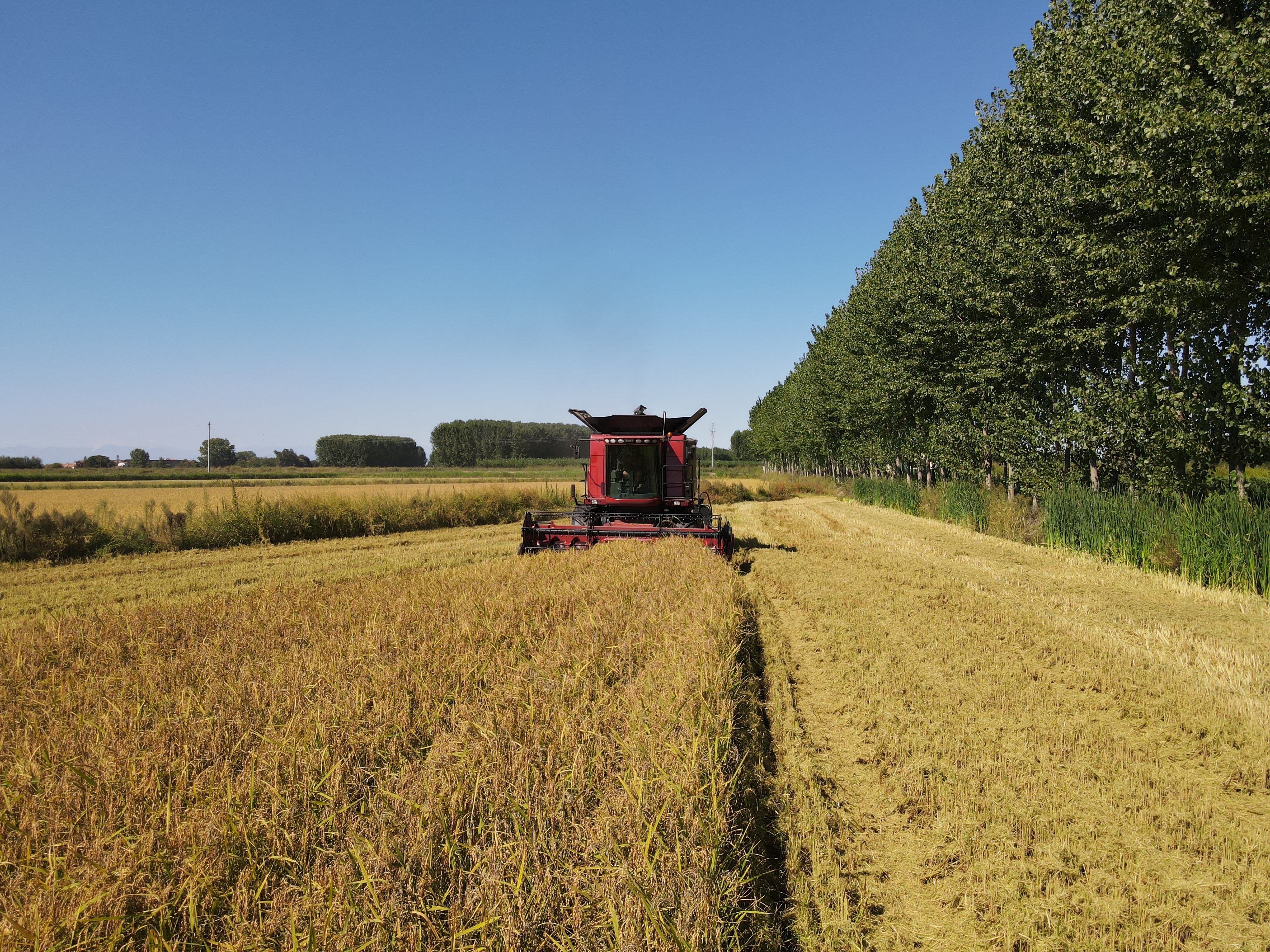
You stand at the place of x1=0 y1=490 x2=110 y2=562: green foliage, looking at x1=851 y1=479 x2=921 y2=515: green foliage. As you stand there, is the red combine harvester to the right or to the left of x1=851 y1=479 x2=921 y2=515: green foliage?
right

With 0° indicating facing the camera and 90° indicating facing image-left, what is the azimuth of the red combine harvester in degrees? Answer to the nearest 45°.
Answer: approximately 0°

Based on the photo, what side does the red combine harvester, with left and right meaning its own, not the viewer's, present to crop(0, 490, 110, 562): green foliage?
right

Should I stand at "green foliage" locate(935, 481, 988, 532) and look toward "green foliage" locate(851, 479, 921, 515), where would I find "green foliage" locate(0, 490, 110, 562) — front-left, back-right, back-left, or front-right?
back-left

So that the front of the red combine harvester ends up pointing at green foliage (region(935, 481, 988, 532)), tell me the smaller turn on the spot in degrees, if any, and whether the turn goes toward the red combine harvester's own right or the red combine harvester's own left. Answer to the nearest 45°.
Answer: approximately 135° to the red combine harvester's own left

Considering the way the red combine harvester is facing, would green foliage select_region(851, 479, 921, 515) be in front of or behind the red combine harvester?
behind
